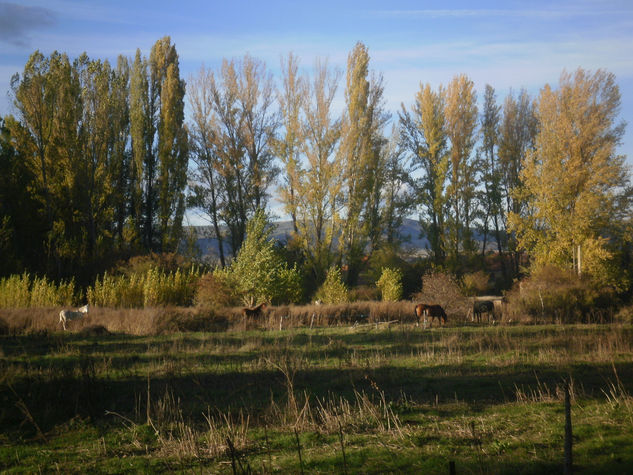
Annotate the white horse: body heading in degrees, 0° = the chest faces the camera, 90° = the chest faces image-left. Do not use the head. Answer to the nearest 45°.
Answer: approximately 270°

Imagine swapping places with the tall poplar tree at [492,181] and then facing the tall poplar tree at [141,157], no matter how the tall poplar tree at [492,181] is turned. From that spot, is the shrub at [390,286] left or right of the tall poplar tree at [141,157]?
left

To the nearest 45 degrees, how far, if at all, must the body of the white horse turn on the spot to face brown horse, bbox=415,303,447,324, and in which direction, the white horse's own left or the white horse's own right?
0° — it already faces it

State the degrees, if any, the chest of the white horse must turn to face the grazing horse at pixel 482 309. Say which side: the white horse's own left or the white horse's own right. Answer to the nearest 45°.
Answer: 0° — it already faces it

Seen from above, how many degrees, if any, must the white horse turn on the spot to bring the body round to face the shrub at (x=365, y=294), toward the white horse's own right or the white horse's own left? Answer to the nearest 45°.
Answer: approximately 45° to the white horse's own left
